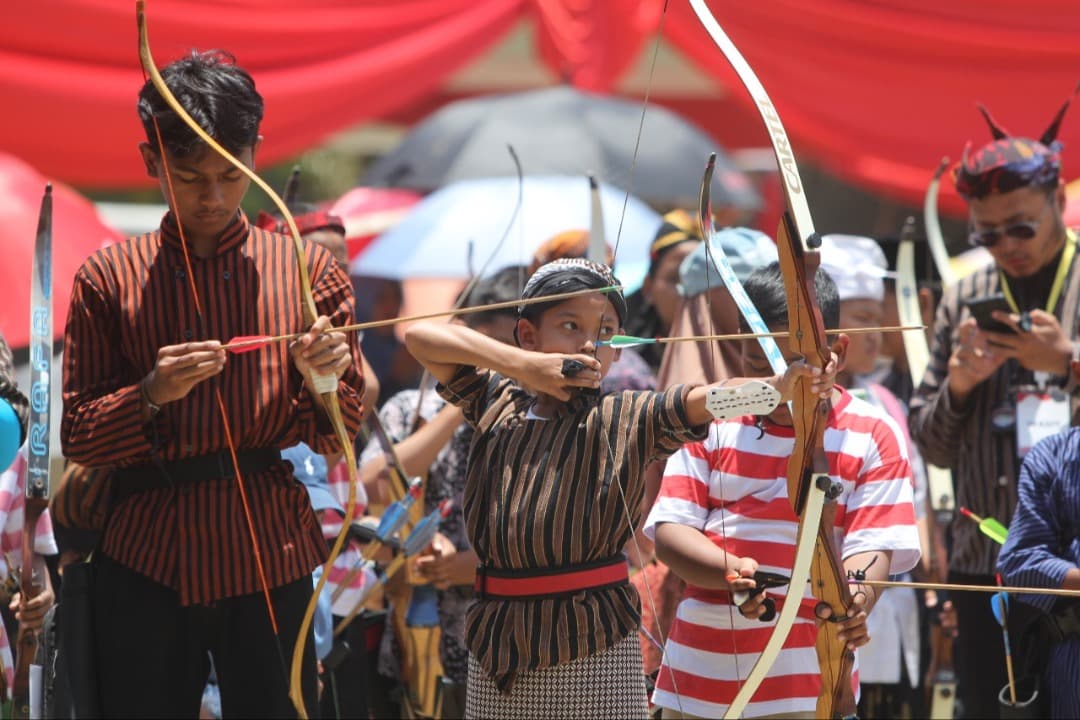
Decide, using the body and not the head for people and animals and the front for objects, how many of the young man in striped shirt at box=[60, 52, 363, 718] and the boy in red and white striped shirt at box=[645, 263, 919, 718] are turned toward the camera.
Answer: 2

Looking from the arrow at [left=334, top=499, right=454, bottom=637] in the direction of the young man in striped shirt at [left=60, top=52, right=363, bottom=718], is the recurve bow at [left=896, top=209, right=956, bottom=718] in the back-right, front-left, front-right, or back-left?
back-left

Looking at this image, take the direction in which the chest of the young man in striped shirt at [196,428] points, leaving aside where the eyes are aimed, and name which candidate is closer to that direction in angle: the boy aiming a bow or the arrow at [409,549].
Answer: the boy aiming a bow

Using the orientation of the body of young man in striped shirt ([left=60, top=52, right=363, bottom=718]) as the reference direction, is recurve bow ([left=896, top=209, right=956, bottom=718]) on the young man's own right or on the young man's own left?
on the young man's own left

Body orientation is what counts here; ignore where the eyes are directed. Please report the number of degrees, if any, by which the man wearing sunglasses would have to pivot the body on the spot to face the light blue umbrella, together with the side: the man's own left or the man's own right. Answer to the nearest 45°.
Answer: approximately 135° to the man's own right

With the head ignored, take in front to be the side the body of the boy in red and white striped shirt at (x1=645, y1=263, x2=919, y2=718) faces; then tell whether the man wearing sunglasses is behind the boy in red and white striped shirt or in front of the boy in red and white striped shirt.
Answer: behind

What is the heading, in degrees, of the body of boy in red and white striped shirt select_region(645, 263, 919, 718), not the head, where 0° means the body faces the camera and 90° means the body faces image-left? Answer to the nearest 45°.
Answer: approximately 0°

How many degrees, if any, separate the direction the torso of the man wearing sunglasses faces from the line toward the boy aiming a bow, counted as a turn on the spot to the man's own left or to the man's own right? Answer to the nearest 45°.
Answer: approximately 45° to the man's own right

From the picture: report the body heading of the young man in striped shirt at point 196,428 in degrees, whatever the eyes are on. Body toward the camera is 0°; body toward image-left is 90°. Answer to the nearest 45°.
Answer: approximately 0°

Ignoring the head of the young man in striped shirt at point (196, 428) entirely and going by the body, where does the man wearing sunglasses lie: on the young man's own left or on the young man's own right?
on the young man's own left
